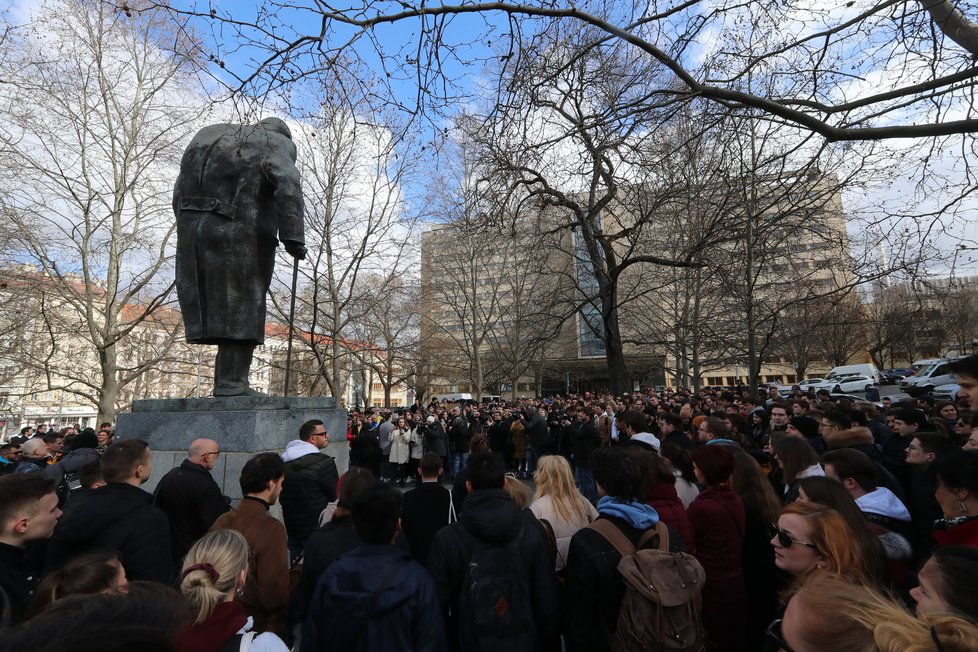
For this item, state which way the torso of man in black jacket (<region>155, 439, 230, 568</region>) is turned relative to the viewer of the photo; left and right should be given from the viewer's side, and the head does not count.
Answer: facing away from the viewer and to the right of the viewer

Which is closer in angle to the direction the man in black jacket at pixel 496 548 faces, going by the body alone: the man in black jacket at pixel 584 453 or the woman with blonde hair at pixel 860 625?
the man in black jacket

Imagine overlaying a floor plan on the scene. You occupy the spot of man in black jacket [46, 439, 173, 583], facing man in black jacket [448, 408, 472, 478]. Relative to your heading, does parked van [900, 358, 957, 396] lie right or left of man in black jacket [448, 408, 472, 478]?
right

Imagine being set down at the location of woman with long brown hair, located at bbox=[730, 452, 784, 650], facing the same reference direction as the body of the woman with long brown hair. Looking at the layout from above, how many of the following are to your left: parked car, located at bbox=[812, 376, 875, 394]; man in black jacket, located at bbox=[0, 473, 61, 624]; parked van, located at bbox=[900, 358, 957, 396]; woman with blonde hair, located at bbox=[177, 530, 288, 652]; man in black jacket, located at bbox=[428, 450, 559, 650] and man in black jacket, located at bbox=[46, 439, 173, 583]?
4

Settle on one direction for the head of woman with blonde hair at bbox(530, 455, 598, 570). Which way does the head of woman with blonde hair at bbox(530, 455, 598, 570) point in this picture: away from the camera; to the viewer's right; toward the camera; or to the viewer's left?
away from the camera

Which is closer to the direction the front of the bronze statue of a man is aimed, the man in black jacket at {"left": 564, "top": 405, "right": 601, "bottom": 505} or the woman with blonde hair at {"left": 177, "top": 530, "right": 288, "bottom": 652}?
the man in black jacket

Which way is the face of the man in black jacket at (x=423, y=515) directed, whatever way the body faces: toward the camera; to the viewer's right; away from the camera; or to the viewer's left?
away from the camera

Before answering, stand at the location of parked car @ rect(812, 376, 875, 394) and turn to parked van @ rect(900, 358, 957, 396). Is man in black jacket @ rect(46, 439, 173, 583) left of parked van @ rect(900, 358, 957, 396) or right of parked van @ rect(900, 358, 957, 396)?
right

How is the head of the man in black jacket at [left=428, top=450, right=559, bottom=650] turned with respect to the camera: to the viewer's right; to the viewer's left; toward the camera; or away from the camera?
away from the camera

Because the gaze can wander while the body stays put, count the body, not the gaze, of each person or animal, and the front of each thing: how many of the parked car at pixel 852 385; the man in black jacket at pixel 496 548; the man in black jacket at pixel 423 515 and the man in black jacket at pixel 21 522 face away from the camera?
2

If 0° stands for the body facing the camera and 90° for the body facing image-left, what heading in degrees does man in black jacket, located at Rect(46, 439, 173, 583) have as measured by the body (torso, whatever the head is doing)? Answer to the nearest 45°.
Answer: approximately 225°

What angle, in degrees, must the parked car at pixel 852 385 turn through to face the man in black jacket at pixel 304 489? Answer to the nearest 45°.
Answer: approximately 45° to its left

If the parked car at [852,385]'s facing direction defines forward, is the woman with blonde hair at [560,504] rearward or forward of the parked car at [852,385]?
forward

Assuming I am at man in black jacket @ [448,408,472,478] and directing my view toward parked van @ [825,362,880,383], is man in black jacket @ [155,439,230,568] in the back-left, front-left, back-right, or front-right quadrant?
back-right

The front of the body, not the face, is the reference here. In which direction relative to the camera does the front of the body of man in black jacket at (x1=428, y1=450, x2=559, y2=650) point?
away from the camera

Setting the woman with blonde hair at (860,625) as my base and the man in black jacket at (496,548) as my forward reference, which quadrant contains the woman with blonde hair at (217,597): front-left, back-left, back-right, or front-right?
front-left

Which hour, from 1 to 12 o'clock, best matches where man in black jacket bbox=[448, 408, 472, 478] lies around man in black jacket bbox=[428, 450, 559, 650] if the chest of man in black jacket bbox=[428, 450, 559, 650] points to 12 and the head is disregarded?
man in black jacket bbox=[448, 408, 472, 478] is roughly at 12 o'clock from man in black jacket bbox=[428, 450, 559, 650].
